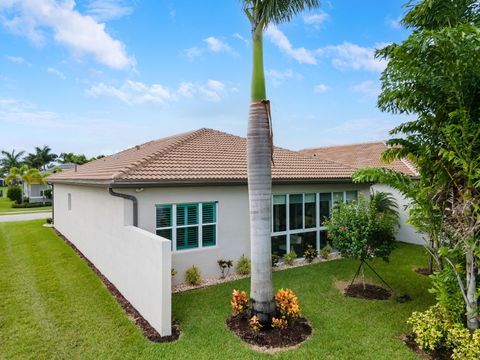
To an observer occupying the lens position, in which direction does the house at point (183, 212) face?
facing away from the viewer and to the left of the viewer

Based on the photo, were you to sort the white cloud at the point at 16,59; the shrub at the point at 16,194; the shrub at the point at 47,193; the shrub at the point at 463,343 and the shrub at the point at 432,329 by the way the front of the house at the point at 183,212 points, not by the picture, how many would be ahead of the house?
3

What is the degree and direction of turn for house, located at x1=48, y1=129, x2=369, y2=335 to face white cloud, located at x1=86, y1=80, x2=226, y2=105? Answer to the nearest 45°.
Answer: approximately 45° to its right

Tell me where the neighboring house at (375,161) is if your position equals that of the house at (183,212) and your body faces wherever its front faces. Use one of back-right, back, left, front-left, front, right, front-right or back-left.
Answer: right

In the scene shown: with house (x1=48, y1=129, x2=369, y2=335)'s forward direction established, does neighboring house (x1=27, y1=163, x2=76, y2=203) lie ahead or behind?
ahead

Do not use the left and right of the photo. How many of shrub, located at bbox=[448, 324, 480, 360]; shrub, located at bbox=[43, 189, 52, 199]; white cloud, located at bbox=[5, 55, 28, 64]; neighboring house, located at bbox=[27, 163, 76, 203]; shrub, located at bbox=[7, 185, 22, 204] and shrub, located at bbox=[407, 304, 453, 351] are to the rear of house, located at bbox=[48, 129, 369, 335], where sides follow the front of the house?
2

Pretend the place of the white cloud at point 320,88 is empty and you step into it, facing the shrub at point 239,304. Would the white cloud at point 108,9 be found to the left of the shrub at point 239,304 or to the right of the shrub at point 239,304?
right

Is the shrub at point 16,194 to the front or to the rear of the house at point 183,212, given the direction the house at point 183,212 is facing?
to the front

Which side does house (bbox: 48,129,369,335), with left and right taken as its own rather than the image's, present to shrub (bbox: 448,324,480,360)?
back

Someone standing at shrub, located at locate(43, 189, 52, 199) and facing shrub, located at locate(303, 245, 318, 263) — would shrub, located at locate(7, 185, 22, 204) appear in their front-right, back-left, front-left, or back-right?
back-right

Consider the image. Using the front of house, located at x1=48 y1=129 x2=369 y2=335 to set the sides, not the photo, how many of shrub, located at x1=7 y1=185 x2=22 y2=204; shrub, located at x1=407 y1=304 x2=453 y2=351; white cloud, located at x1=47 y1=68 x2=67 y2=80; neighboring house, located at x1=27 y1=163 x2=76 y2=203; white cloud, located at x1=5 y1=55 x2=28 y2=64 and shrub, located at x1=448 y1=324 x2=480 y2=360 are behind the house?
2
